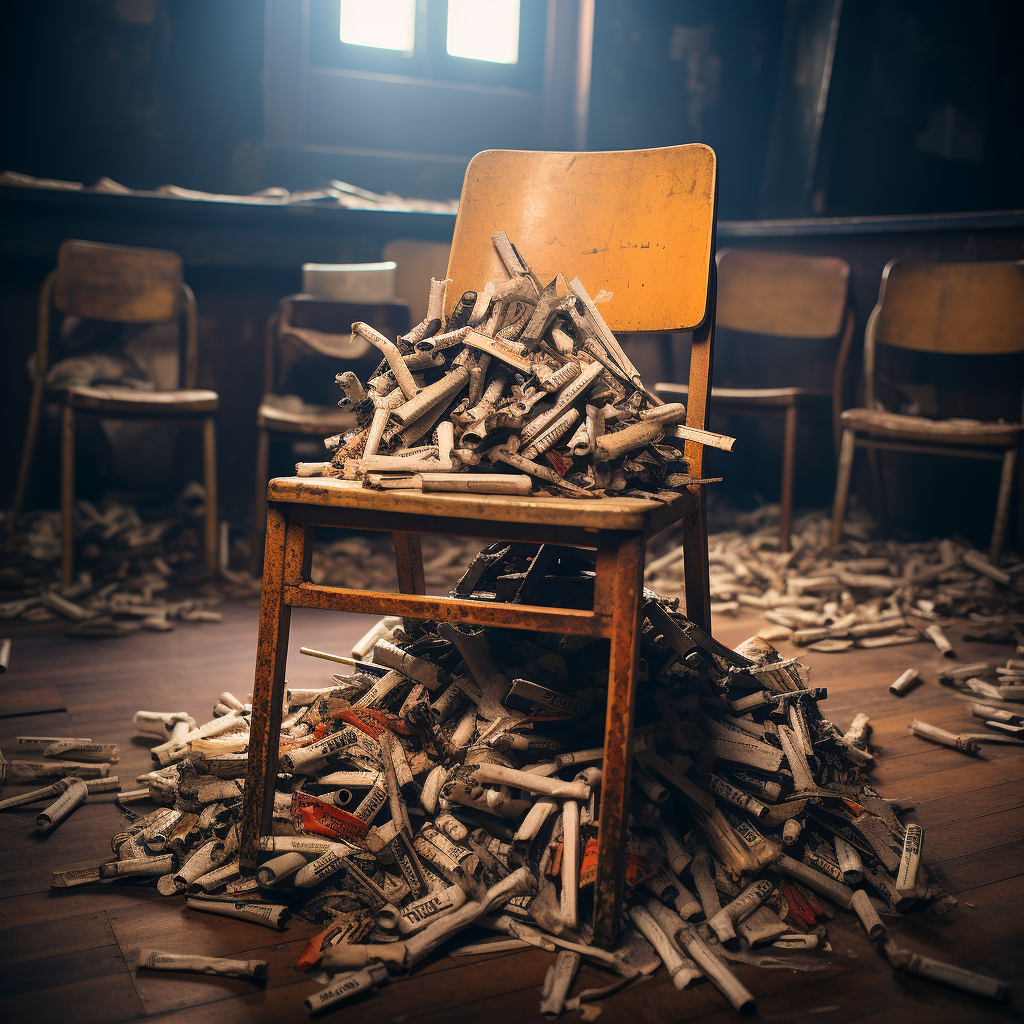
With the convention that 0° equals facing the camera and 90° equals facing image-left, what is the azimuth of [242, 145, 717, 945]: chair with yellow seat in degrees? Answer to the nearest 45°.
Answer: approximately 45°

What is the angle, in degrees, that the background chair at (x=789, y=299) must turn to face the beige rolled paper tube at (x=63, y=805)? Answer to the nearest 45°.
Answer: approximately 45° to its left

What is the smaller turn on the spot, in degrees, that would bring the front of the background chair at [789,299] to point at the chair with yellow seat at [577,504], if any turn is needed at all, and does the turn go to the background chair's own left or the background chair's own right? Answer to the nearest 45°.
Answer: approximately 45° to the background chair's own left

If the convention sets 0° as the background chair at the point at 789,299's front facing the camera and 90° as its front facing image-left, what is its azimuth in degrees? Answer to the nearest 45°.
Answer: approximately 45°

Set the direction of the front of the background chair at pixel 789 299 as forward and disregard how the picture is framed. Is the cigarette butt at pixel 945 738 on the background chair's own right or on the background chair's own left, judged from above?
on the background chair's own left
